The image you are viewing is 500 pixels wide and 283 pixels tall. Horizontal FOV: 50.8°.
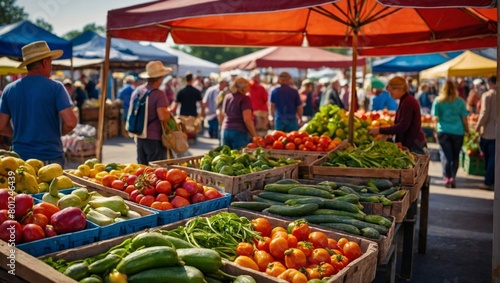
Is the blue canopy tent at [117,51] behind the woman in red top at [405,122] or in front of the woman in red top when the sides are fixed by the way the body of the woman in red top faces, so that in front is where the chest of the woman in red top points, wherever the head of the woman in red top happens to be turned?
in front

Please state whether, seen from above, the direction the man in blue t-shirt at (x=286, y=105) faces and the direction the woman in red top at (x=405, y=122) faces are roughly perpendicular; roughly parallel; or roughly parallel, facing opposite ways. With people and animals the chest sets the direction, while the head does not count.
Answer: roughly perpendicular

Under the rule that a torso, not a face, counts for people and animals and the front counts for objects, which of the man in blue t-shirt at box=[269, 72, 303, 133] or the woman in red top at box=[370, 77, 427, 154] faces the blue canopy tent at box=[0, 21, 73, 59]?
the woman in red top

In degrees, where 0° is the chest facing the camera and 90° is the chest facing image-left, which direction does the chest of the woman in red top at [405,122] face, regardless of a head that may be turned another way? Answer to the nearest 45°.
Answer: approximately 90°

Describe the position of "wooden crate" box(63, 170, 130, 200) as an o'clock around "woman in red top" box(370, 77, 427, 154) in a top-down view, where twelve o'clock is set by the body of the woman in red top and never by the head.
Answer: The wooden crate is roughly at 10 o'clock from the woman in red top.

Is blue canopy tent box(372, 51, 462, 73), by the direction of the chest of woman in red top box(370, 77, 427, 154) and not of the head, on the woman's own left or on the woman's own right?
on the woman's own right

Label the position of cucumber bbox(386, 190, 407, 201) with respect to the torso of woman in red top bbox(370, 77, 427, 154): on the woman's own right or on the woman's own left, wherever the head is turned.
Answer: on the woman's own left
